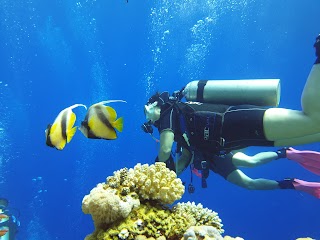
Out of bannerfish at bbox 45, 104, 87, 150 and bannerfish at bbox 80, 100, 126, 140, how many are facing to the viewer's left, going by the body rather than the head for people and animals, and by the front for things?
2

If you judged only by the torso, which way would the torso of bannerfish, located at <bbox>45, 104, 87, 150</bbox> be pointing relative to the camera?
to the viewer's left

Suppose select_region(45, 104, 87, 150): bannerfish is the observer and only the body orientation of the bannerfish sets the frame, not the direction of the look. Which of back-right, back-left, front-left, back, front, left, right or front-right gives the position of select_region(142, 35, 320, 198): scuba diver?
back-right

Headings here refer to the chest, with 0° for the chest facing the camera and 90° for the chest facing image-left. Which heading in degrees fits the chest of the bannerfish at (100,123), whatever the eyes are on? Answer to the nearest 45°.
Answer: approximately 90°
